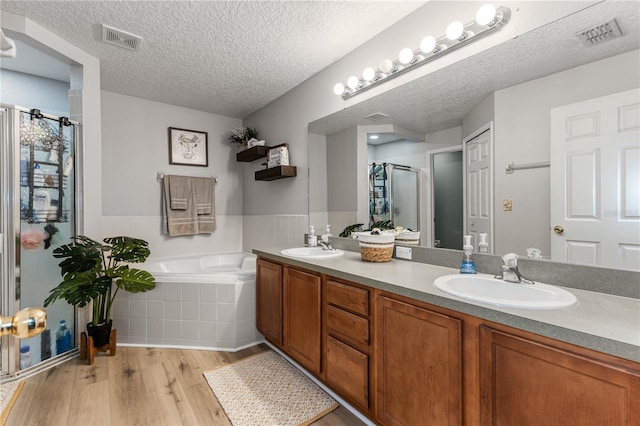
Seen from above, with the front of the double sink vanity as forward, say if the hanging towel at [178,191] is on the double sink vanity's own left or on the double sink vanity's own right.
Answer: on the double sink vanity's own right

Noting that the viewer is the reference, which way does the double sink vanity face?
facing the viewer and to the left of the viewer

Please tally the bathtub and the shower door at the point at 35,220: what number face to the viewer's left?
0

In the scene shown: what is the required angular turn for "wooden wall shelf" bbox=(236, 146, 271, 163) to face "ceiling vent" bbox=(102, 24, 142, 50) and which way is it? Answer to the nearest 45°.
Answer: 0° — it already faces it

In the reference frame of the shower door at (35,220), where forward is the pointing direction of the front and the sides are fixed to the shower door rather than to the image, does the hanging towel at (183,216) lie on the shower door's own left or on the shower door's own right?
on the shower door's own left

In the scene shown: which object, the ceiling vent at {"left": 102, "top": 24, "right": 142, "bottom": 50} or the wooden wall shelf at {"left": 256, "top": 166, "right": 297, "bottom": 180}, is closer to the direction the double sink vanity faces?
the ceiling vent

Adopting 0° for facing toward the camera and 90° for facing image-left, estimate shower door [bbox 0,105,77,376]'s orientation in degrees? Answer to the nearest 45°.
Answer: approximately 315°

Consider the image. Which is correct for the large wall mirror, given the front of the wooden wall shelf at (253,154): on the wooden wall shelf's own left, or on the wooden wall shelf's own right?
on the wooden wall shelf's own left

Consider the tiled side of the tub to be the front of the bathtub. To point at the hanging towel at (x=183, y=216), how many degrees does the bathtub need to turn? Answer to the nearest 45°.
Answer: approximately 180°

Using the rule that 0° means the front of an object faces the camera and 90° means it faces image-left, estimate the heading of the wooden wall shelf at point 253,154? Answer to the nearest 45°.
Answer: approximately 45°
